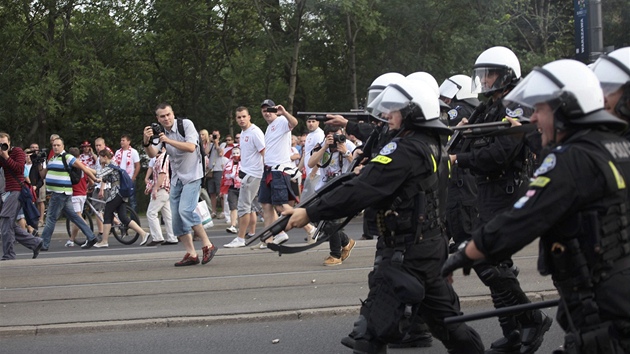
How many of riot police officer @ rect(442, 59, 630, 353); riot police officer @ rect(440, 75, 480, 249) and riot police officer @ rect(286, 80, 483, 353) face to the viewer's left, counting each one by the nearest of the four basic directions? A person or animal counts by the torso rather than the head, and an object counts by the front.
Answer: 3

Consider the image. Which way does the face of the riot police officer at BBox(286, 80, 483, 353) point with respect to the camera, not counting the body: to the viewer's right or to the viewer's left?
to the viewer's left

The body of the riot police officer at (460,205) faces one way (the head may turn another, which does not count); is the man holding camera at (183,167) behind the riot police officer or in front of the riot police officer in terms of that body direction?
in front

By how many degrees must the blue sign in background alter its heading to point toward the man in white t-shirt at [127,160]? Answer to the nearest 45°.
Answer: approximately 45° to its right

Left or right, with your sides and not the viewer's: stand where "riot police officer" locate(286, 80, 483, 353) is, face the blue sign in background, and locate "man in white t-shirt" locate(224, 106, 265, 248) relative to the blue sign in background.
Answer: left

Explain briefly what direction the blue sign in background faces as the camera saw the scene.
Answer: facing the viewer and to the left of the viewer

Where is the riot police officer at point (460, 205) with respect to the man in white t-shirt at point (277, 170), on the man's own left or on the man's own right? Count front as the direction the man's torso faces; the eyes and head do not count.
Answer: on the man's own left

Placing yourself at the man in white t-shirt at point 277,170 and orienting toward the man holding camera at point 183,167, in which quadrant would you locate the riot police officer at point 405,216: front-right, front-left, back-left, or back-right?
front-left

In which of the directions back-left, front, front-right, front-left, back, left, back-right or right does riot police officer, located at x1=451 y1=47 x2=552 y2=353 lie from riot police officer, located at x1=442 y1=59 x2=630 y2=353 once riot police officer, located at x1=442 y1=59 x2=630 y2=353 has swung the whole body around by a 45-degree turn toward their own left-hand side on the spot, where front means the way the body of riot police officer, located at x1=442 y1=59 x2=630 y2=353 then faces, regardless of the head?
back-right

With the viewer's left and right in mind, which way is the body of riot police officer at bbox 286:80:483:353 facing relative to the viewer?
facing to the left of the viewer

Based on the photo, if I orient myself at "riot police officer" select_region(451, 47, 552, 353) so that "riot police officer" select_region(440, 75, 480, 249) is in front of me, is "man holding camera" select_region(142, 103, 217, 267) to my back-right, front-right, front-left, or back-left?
front-left

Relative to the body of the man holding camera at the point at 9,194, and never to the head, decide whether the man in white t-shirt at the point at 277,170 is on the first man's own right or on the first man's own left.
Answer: on the first man's own left

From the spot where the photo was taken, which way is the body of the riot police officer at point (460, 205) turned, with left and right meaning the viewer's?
facing to the left of the viewer
